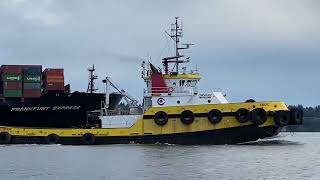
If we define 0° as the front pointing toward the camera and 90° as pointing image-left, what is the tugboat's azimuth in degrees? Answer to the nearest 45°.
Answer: approximately 270°
